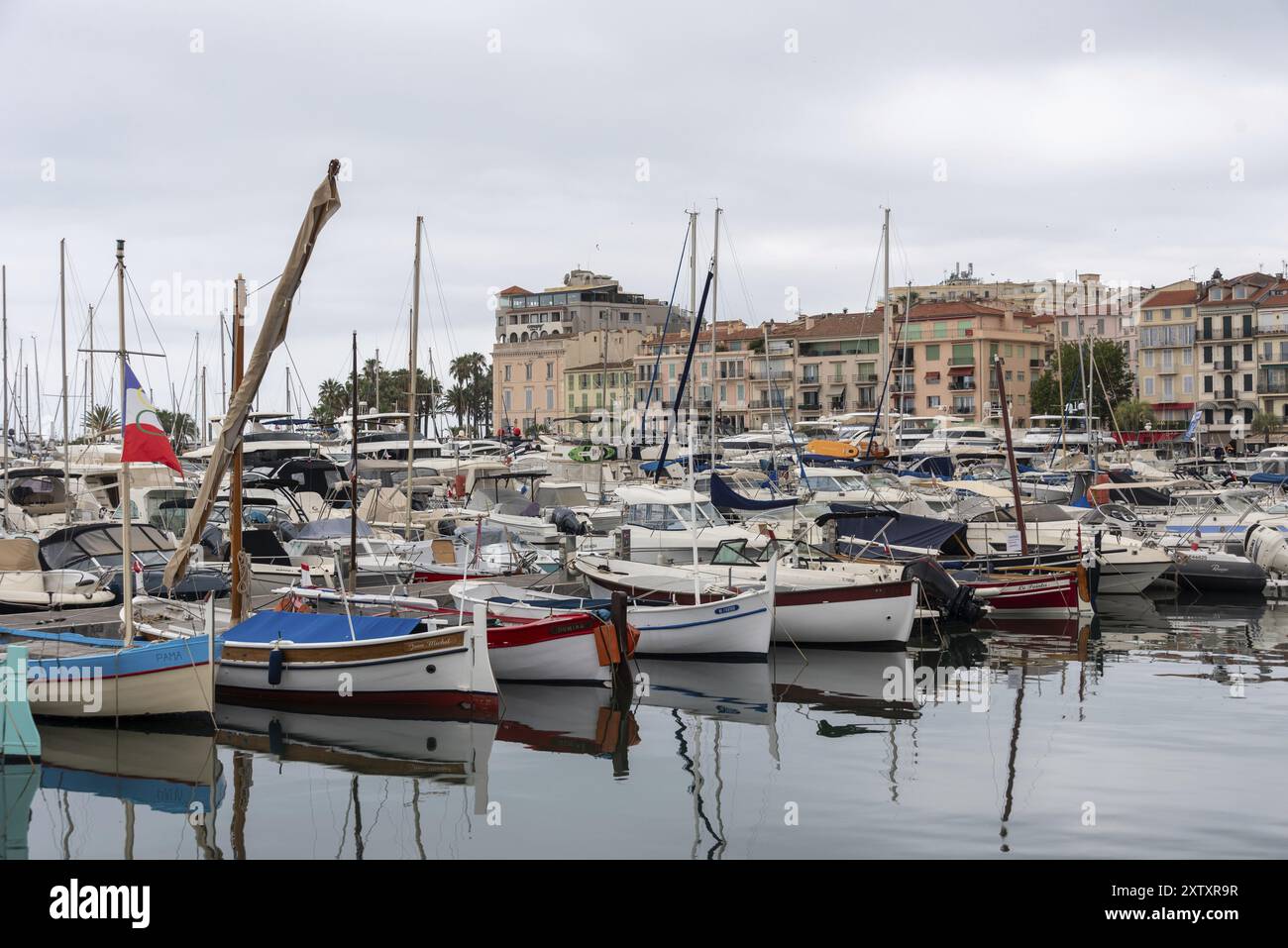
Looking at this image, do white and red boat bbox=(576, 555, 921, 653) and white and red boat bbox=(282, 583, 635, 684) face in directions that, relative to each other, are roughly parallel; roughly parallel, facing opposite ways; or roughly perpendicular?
roughly parallel
